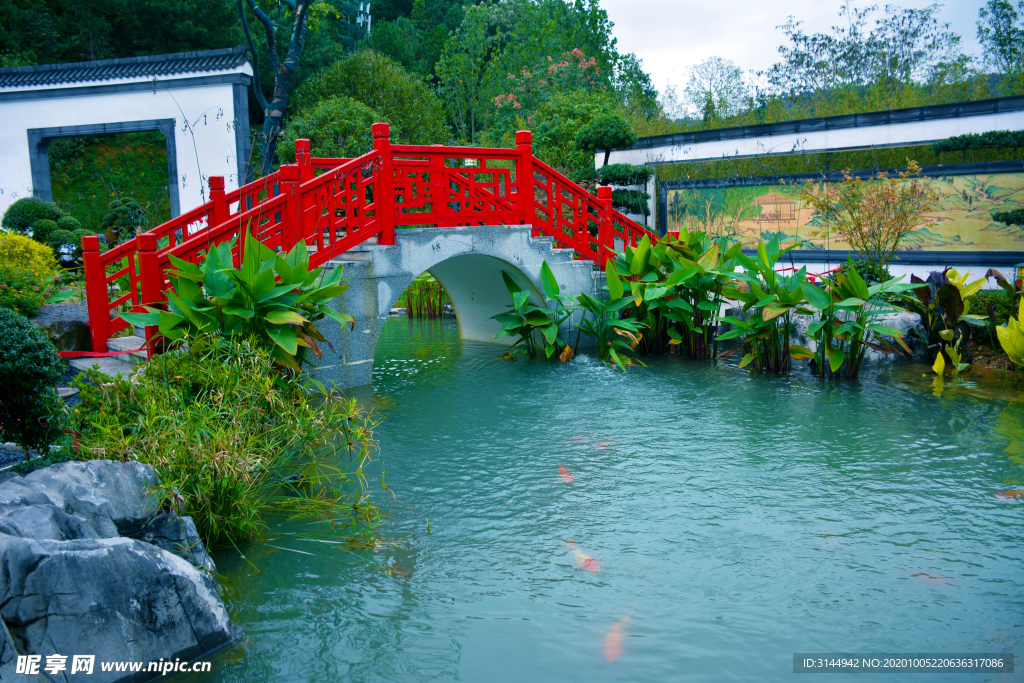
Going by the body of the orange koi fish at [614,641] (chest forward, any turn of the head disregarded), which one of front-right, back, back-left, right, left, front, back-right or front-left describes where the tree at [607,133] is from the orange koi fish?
back

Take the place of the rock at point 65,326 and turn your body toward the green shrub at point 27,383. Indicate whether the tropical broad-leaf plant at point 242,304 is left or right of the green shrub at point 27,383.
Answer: left

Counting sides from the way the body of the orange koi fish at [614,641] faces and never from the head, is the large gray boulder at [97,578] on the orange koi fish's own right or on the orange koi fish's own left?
on the orange koi fish's own right

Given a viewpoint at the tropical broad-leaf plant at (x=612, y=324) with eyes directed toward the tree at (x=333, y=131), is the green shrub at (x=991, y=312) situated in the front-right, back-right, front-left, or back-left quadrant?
back-right

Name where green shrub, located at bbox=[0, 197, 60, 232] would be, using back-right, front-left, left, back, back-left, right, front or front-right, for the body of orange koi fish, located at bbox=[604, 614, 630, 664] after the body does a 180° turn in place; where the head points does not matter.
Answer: front-left

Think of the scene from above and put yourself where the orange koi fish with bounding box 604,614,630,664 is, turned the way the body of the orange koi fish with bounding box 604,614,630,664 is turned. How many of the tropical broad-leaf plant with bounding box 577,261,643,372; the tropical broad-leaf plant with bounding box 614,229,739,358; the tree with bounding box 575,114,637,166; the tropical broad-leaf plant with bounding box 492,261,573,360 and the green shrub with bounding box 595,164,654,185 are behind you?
5

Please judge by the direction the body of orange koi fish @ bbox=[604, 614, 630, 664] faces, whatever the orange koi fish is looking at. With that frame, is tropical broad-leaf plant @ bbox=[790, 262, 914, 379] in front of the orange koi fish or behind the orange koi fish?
behind

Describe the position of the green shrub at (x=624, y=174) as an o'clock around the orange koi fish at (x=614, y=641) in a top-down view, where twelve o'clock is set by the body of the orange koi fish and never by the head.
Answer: The green shrub is roughly at 6 o'clock from the orange koi fish.

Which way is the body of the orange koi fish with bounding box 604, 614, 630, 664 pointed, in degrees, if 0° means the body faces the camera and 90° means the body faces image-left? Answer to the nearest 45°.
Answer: approximately 0°
